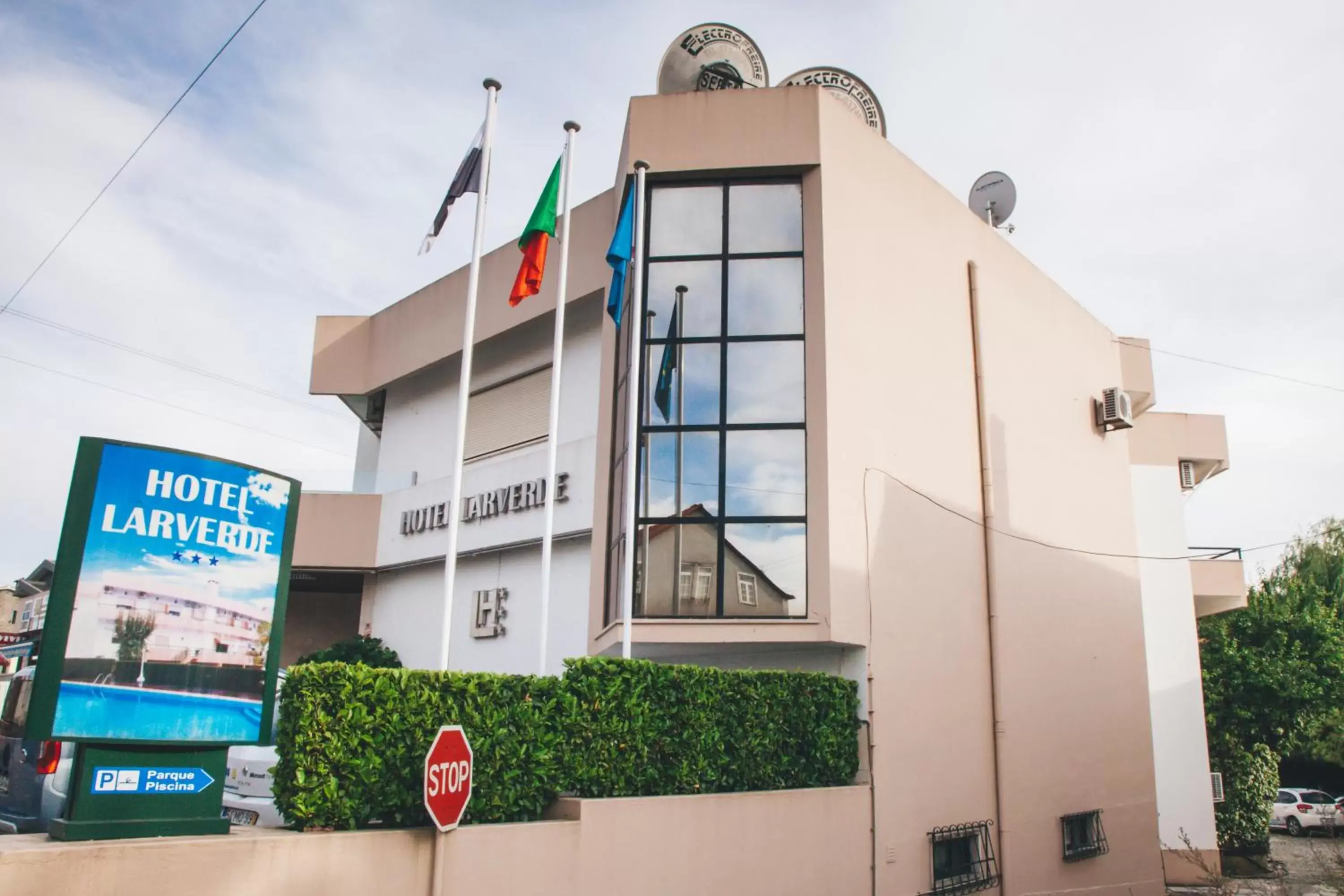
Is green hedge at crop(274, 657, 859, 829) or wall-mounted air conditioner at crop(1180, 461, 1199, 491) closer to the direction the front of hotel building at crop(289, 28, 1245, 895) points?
the green hedge

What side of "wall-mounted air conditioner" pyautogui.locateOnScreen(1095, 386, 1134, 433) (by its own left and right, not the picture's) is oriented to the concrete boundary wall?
right

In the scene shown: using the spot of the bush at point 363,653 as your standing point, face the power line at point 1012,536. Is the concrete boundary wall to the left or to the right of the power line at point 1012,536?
right

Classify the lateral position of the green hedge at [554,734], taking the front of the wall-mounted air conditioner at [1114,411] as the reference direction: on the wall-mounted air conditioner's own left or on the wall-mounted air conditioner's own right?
on the wall-mounted air conditioner's own right

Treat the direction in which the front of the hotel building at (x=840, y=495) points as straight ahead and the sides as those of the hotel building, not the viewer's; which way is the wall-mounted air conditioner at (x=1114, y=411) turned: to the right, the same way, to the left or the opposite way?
to the left

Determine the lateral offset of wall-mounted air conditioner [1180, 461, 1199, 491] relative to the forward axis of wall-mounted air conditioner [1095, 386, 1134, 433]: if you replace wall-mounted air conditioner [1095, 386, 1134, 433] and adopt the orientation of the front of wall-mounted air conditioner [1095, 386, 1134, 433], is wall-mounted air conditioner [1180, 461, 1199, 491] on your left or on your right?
on your left

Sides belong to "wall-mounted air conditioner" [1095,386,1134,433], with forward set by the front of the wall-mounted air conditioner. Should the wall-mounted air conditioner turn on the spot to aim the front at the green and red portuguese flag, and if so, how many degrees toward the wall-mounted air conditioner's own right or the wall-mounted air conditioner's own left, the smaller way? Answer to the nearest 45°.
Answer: approximately 90° to the wall-mounted air conditioner's own right

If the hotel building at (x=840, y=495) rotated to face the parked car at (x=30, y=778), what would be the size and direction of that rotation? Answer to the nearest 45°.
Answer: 0° — it already faces it

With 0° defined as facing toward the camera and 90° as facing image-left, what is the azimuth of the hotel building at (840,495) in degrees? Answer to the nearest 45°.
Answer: approximately 45°
